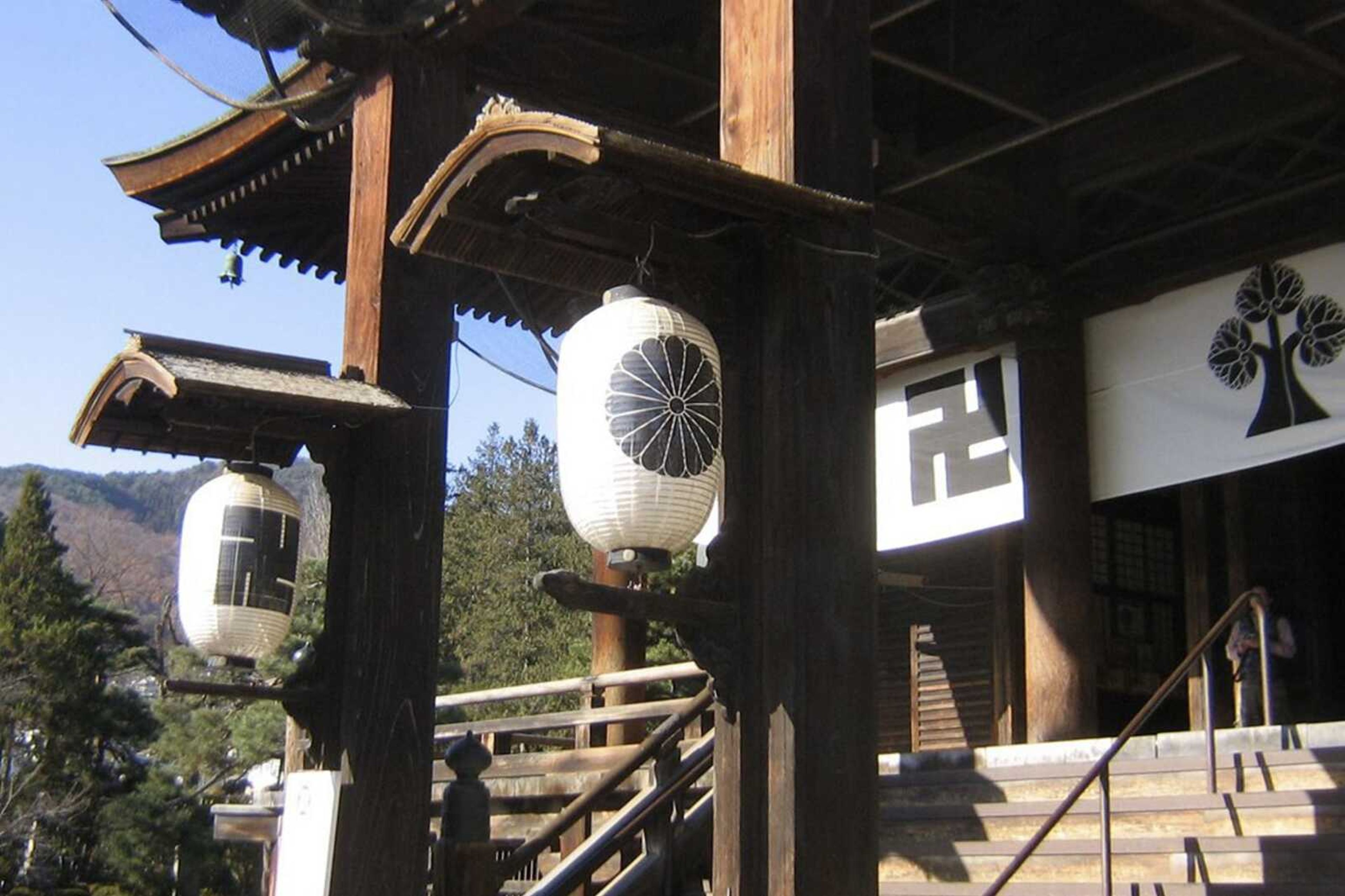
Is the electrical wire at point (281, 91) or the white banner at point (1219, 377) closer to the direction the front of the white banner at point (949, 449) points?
the electrical wire

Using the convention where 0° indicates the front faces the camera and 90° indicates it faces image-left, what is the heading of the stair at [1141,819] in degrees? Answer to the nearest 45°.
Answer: approximately 45°

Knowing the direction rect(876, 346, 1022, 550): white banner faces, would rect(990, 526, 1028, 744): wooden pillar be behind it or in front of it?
behind

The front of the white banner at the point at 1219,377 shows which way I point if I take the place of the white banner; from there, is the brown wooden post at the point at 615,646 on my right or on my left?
on my right

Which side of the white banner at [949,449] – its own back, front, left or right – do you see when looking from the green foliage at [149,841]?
right

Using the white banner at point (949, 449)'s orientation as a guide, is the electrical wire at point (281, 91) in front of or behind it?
in front

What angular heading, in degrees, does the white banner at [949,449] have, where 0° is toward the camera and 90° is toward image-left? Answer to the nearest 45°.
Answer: approximately 45°

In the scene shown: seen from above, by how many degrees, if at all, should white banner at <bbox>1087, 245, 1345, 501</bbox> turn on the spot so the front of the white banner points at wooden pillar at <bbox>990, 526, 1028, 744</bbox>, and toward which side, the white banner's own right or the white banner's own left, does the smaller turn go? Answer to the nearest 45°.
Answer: approximately 90° to the white banner's own right

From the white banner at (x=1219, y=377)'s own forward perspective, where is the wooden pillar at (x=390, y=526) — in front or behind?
in front

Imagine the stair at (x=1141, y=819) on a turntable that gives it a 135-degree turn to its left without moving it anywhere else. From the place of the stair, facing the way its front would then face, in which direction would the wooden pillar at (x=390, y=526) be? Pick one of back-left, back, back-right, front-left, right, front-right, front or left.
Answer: back-right

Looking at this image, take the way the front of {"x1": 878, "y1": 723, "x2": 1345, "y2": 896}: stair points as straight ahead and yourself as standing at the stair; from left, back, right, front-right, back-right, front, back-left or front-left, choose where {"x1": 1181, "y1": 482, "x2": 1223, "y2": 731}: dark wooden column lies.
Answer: back-right

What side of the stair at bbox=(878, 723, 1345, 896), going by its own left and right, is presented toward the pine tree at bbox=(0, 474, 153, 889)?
right

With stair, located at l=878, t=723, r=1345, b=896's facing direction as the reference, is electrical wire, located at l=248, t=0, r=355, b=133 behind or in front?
in front

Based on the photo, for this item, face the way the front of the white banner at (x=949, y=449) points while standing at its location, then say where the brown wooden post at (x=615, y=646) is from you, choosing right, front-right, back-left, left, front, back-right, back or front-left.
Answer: front-right
